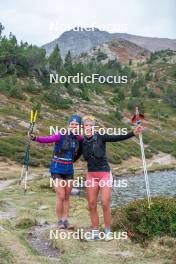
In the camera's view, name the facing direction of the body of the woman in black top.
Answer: toward the camera
